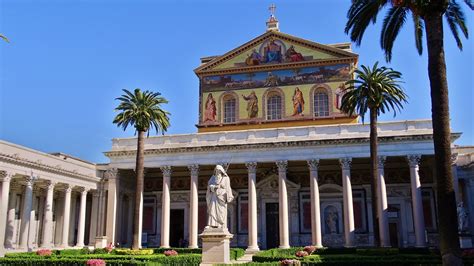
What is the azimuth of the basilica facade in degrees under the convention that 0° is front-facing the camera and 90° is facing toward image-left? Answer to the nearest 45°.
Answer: approximately 0°

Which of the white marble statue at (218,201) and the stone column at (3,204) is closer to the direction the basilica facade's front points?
the white marble statue

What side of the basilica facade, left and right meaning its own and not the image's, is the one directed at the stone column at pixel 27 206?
right

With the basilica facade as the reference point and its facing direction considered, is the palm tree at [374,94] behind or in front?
in front

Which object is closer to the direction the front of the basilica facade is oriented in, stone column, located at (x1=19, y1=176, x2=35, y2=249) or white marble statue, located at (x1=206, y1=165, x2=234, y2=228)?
the white marble statue

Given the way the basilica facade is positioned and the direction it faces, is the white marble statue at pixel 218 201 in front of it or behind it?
in front

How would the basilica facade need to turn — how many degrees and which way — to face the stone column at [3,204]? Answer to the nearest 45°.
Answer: approximately 45° to its right

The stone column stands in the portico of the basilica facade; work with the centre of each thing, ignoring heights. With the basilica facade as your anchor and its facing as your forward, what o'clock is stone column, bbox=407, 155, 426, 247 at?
The stone column is roughly at 10 o'clock from the basilica facade.

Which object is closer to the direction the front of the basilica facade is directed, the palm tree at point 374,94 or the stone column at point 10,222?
the palm tree

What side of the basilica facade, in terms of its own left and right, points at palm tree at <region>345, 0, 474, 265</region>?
front
